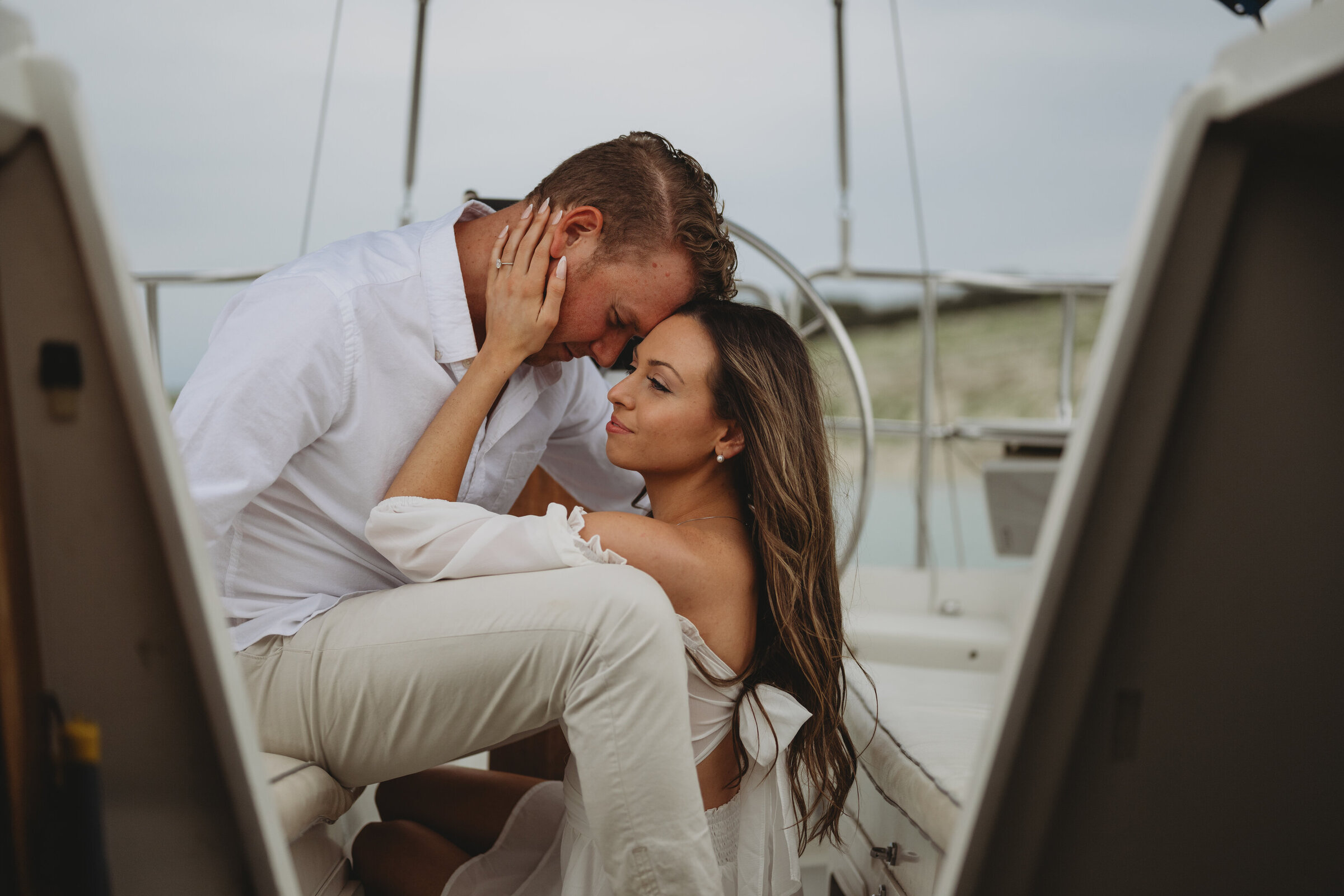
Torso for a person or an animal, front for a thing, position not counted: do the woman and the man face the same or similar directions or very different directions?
very different directions

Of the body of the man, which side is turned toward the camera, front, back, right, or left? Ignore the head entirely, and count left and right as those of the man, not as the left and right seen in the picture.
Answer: right

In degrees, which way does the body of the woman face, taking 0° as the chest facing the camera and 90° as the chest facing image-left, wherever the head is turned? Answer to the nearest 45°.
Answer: approximately 90°

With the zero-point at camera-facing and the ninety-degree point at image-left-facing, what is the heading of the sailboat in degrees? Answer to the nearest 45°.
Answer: approximately 0°
